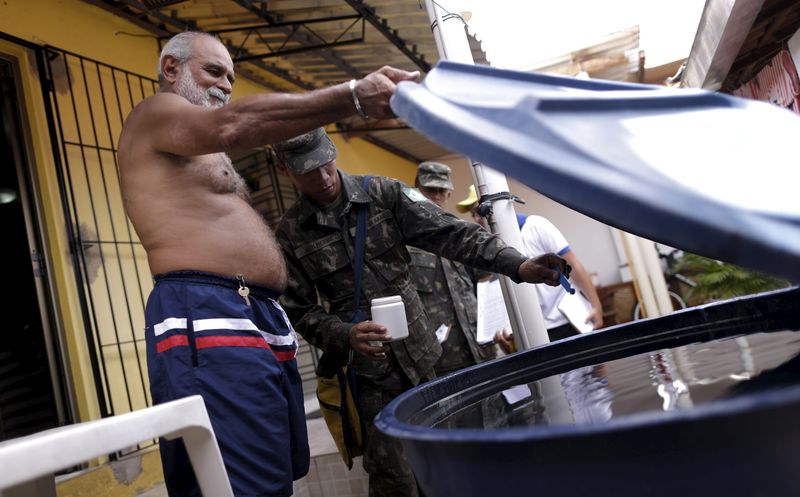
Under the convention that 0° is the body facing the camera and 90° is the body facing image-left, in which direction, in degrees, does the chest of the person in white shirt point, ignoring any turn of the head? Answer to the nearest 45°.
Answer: approximately 45°

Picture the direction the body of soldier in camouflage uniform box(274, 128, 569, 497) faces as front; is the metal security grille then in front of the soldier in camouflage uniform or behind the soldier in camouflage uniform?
behind

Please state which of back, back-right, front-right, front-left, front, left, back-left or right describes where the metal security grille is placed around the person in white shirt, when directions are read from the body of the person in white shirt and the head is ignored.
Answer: front-right

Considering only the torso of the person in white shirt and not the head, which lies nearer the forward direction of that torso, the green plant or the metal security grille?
the metal security grille

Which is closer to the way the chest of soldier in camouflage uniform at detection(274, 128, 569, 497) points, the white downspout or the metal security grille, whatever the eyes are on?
the white downspout

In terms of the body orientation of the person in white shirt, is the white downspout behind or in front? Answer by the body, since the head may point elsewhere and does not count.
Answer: in front

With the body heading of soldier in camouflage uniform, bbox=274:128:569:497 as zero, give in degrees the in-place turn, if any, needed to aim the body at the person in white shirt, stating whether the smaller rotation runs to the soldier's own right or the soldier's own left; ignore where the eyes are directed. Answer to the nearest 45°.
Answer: approximately 90° to the soldier's own left

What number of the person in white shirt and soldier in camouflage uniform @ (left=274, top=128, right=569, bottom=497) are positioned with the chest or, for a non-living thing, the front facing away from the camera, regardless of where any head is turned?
0

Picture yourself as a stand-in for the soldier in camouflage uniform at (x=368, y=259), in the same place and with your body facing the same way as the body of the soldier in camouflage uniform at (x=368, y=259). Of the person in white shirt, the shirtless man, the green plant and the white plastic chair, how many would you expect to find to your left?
2

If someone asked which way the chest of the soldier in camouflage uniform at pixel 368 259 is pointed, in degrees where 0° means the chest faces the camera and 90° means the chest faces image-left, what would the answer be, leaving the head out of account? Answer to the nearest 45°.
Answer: approximately 315°

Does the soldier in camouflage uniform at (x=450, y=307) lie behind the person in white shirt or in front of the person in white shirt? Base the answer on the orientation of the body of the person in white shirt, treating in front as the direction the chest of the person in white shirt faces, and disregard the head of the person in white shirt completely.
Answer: in front

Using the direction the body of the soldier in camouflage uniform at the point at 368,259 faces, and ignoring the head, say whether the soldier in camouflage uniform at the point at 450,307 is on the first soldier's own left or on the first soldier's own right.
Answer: on the first soldier's own left

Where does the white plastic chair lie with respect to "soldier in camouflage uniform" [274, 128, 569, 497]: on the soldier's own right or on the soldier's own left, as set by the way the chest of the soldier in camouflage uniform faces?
on the soldier's own right
